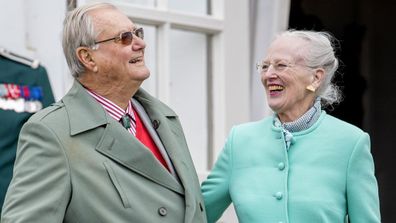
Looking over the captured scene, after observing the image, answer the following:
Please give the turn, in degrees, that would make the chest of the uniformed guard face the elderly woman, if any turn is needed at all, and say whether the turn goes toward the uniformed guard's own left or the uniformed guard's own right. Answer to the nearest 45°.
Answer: approximately 45° to the uniformed guard's own left

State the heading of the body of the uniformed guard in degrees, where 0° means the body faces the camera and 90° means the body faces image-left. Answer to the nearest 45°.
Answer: approximately 0°

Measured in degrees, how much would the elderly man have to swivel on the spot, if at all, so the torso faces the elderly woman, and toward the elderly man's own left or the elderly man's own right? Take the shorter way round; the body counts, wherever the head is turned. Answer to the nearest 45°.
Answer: approximately 45° to the elderly man's own left

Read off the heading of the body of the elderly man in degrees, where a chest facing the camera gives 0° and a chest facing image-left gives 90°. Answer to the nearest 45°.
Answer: approximately 315°

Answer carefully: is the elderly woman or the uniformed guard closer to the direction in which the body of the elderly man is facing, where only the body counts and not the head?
the elderly woman

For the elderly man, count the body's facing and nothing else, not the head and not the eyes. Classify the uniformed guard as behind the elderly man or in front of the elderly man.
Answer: behind
